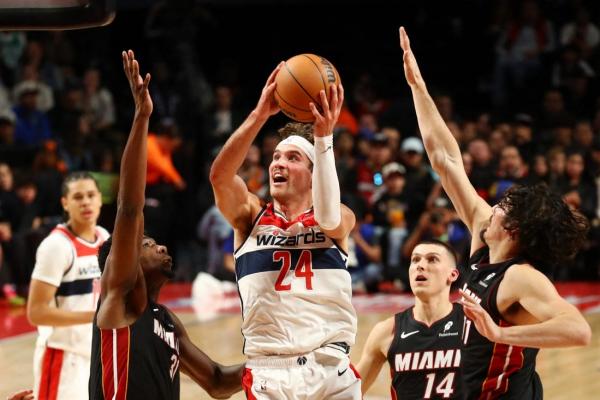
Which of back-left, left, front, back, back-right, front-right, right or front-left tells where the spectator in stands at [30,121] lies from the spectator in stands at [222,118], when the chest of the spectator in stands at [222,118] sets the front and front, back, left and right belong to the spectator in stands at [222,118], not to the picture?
right

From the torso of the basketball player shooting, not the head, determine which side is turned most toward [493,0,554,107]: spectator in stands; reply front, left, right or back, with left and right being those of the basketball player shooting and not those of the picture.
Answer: back

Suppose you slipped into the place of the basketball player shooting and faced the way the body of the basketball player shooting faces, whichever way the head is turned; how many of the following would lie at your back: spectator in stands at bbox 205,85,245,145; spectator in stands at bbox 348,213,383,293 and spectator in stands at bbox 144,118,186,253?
3

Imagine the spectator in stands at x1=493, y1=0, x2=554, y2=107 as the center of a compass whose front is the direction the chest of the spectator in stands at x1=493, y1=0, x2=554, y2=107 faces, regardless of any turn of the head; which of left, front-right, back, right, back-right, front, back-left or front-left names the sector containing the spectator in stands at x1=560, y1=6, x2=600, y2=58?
left

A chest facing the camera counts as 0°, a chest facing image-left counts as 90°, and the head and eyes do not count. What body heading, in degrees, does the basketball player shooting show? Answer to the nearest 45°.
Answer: approximately 0°

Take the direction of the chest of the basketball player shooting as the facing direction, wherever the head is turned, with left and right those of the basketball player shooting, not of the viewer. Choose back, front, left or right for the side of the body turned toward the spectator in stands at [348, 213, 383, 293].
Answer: back

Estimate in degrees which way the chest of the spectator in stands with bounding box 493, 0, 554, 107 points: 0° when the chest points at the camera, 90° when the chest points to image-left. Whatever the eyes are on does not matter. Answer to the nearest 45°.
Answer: approximately 0°

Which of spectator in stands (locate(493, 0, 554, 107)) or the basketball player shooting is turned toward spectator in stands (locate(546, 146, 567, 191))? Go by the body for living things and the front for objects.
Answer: spectator in stands (locate(493, 0, 554, 107))
